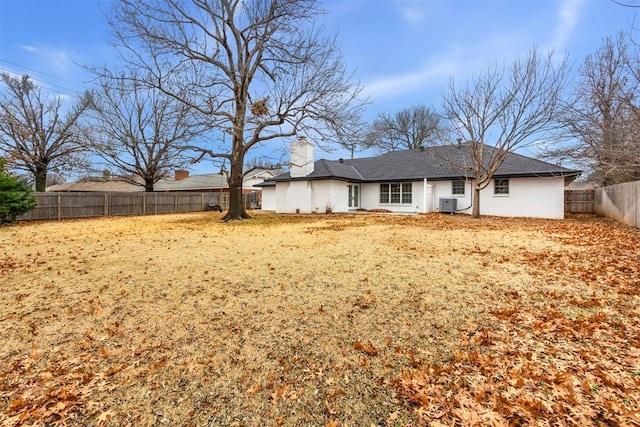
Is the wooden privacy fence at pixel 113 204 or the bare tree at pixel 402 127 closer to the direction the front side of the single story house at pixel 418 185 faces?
the bare tree

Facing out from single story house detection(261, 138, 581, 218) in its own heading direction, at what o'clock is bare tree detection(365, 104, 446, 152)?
The bare tree is roughly at 12 o'clock from the single story house.

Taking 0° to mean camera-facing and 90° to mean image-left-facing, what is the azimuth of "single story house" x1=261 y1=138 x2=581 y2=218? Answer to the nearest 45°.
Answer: approximately 180°

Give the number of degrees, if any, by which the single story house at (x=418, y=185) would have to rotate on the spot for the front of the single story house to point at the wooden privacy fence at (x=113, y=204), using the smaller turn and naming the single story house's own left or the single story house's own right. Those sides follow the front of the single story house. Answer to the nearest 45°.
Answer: approximately 90° to the single story house's own left

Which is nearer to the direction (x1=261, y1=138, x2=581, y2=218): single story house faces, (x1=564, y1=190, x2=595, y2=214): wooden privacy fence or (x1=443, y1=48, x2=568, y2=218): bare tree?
the wooden privacy fence

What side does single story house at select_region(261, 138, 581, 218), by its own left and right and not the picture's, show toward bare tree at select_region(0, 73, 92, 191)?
left

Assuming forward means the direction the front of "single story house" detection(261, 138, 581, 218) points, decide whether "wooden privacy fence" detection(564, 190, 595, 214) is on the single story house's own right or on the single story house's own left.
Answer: on the single story house's own right

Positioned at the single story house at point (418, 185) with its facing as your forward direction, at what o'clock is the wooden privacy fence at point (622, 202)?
The wooden privacy fence is roughly at 4 o'clock from the single story house.
